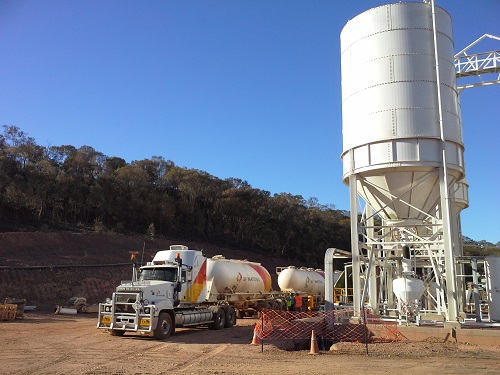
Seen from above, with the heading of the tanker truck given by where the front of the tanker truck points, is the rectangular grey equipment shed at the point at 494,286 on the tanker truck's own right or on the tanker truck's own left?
on the tanker truck's own left

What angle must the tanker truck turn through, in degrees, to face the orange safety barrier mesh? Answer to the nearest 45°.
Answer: approximately 90° to its left

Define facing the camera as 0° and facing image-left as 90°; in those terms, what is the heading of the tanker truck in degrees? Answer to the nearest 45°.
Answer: approximately 45°
